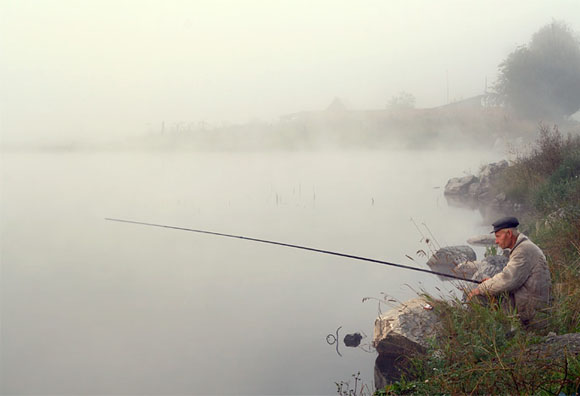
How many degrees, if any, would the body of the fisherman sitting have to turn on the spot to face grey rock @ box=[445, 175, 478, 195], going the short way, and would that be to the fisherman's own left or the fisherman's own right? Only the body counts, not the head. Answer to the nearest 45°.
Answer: approximately 90° to the fisherman's own right

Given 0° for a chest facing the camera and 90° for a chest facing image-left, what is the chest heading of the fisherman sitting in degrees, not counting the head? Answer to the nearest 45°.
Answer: approximately 90°

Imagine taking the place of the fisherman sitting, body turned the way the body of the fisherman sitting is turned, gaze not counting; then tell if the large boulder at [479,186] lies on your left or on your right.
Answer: on your right

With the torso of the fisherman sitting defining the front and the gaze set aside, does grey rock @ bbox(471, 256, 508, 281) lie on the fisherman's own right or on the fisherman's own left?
on the fisherman's own right

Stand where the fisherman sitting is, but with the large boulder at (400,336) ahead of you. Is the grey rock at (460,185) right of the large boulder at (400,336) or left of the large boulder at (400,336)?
right
